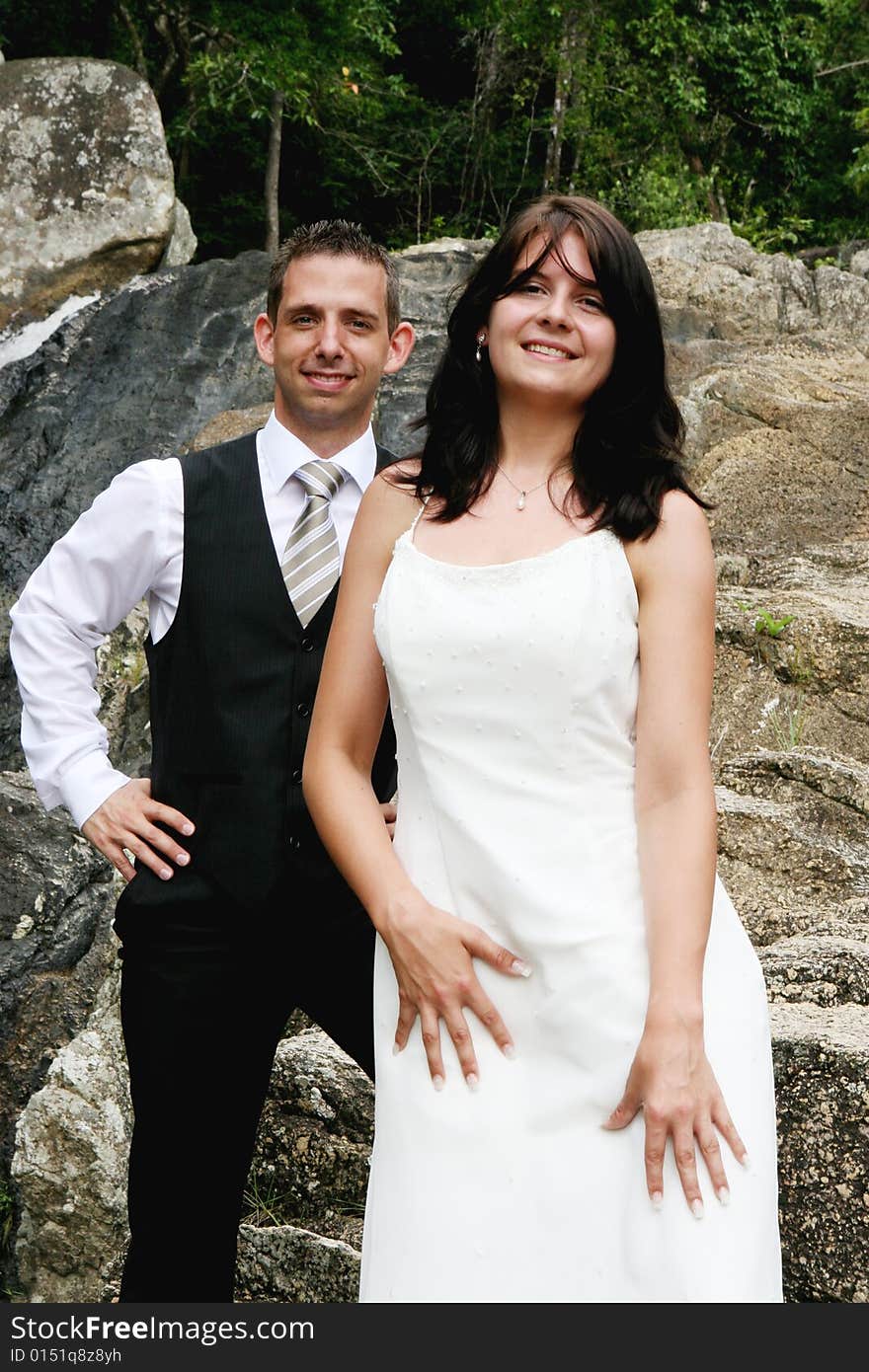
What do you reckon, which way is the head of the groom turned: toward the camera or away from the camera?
toward the camera

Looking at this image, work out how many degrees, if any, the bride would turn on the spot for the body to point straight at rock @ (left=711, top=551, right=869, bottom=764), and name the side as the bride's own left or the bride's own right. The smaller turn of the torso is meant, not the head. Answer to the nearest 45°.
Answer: approximately 180°

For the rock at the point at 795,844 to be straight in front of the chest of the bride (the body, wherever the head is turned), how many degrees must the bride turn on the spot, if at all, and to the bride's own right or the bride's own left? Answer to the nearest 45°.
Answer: approximately 180°

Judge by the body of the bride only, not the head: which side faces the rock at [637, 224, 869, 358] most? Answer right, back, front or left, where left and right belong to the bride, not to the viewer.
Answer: back

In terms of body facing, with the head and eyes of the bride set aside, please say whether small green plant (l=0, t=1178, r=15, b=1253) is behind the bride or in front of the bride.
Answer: behind

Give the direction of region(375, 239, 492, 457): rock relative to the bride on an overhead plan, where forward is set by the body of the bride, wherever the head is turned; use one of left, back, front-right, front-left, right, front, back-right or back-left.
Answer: back

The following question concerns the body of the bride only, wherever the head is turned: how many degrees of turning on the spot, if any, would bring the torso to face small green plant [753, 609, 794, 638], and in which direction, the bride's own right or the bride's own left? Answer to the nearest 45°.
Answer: approximately 180°

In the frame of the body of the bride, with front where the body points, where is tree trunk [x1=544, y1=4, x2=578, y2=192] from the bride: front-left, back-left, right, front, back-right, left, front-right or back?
back

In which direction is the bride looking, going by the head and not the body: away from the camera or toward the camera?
toward the camera

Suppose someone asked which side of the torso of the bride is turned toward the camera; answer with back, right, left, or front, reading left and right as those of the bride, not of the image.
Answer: front
